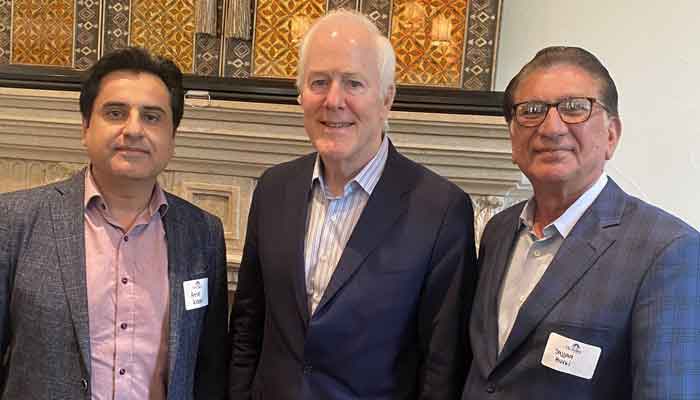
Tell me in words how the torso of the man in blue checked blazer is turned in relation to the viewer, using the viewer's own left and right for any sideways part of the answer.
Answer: facing the viewer and to the left of the viewer

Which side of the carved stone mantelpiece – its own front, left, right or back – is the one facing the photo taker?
front

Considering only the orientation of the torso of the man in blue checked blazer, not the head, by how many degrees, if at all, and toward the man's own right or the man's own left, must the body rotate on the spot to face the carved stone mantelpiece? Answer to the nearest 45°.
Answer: approximately 90° to the man's own right

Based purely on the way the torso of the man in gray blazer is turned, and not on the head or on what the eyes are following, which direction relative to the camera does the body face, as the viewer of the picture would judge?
toward the camera

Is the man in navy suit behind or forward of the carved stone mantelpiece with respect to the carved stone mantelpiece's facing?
forward

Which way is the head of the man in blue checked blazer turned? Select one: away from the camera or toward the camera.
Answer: toward the camera

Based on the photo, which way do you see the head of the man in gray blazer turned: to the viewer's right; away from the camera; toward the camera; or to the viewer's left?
toward the camera

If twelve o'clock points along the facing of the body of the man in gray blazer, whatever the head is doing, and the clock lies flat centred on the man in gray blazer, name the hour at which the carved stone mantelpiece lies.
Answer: The carved stone mantelpiece is roughly at 7 o'clock from the man in gray blazer.

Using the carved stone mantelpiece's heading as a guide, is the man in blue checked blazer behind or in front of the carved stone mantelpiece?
in front

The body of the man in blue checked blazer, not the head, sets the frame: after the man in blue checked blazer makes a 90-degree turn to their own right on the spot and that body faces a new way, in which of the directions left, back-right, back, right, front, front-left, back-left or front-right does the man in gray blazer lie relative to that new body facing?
front-left

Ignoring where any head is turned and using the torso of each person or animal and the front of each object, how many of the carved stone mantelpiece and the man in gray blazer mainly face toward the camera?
2
